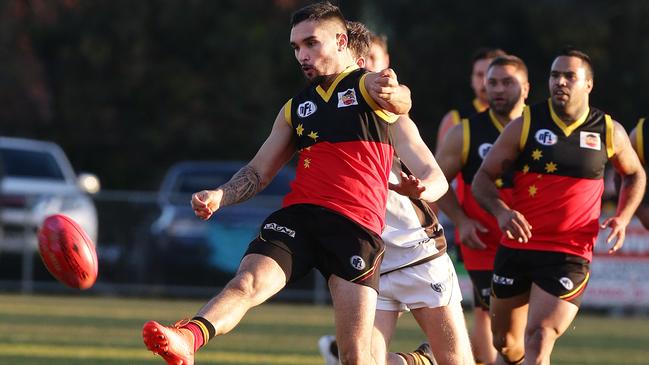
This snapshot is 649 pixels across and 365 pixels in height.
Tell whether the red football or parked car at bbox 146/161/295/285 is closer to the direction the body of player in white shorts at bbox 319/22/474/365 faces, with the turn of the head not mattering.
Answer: the red football

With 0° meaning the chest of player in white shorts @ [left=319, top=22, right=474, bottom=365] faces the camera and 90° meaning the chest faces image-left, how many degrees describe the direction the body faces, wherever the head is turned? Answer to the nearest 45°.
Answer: approximately 45°
